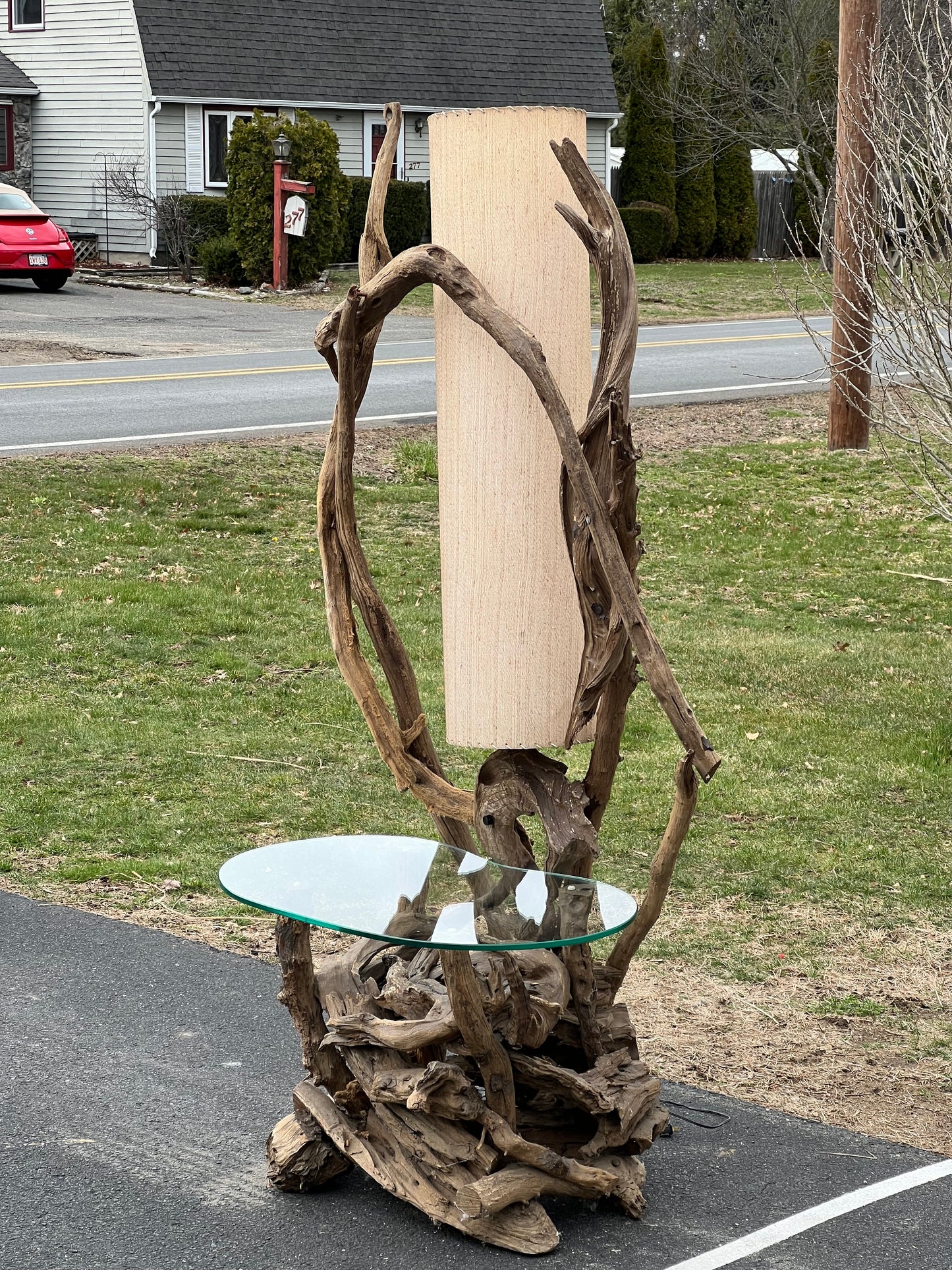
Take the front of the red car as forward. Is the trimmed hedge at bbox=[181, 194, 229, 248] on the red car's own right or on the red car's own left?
on the red car's own right

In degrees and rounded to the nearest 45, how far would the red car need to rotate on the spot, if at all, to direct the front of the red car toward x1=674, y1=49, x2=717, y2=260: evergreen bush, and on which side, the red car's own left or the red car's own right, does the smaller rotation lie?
approximately 90° to the red car's own right

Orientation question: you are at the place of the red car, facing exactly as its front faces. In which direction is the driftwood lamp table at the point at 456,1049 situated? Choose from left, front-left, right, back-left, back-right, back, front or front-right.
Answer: back-left

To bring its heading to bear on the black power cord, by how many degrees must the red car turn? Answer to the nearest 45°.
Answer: approximately 135° to its left

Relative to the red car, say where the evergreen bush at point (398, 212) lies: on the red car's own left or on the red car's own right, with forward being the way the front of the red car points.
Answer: on the red car's own right

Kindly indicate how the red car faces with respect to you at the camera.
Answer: facing away from the viewer and to the left of the viewer

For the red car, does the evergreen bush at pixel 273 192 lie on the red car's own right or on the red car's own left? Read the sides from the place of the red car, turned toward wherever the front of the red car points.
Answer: on the red car's own right

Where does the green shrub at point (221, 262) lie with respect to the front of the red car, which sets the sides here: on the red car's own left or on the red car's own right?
on the red car's own right

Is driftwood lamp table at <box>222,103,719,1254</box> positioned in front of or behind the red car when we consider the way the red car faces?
behind

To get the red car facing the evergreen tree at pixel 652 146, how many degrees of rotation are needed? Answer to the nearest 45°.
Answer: approximately 90° to its right
